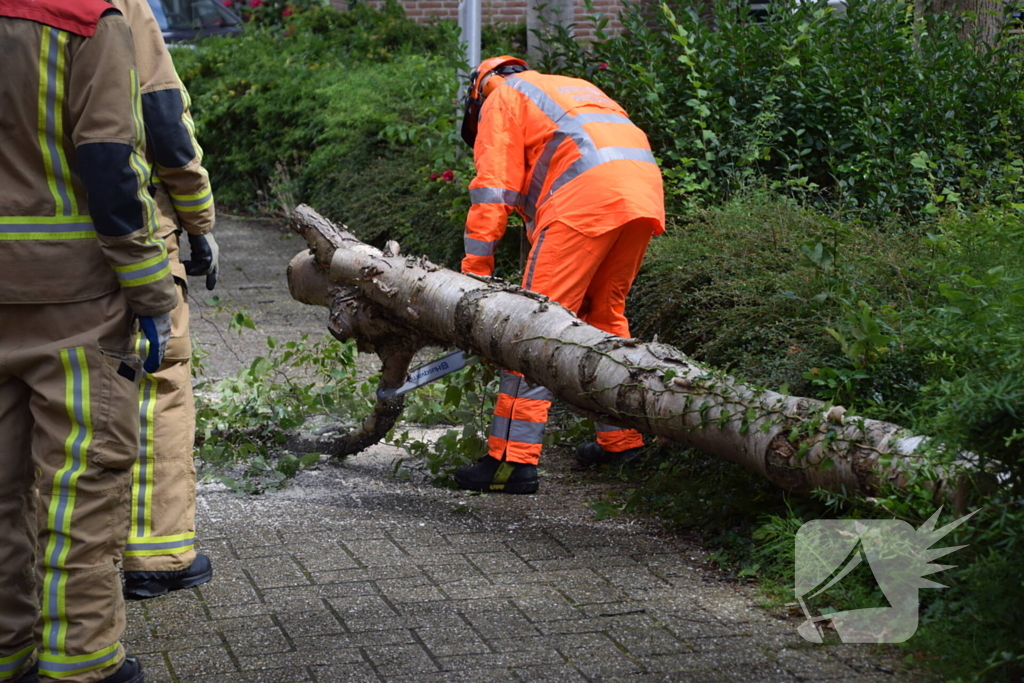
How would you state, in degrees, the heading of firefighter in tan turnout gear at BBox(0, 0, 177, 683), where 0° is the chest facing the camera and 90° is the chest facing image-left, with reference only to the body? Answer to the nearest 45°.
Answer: approximately 225°

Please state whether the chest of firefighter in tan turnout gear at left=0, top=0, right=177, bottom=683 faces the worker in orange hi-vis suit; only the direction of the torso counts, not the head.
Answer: yes
